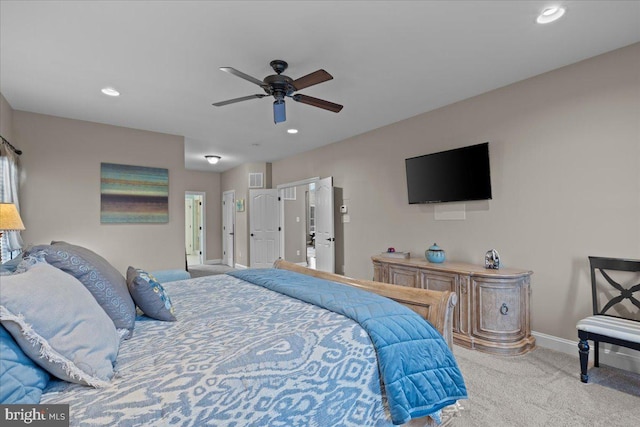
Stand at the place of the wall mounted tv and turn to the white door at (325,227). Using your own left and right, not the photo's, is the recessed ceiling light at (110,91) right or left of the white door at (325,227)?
left

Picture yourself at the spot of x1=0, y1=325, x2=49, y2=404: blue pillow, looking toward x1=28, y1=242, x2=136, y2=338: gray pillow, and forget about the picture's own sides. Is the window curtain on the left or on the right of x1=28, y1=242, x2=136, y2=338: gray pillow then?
left

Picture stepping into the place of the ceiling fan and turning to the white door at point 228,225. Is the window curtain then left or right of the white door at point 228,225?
left

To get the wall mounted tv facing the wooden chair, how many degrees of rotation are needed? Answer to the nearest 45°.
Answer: approximately 90° to its left

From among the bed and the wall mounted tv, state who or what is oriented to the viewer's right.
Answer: the bed

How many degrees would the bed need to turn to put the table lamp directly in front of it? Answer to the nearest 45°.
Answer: approximately 135° to its left

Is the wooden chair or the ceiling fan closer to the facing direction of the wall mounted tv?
the ceiling fan

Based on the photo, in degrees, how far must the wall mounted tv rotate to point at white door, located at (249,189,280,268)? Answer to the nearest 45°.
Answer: approximately 90° to its right

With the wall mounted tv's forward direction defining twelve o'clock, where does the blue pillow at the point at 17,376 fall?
The blue pillow is roughly at 11 o'clock from the wall mounted tv.

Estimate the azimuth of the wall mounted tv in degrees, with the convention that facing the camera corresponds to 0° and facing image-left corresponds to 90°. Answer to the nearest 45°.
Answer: approximately 45°

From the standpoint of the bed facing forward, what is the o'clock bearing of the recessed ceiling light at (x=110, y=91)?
The recessed ceiling light is roughly at 8 o'clock from the bed.

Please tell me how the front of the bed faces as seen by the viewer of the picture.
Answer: facing to the right of the viewer

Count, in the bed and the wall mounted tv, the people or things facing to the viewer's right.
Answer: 1

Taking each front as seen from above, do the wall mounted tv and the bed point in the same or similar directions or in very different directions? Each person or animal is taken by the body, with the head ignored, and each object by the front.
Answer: very different directions
